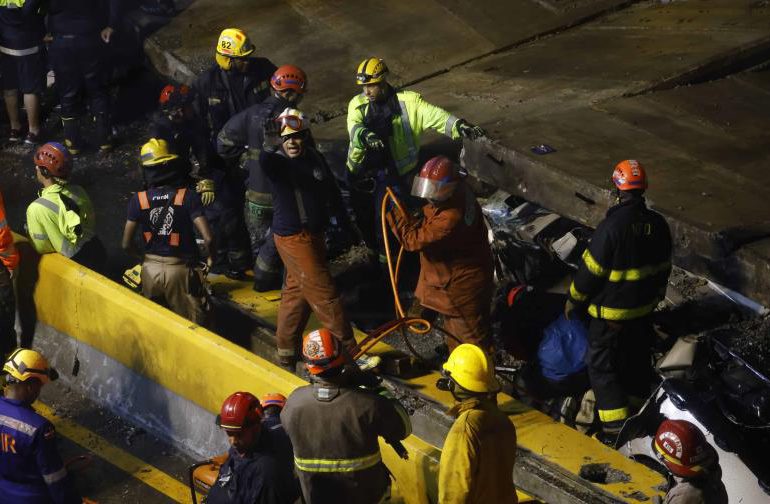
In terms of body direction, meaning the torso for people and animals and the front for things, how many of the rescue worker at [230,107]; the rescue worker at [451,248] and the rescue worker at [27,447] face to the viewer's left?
1

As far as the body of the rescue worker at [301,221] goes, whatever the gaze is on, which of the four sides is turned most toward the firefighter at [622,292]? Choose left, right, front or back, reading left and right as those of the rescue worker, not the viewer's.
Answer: left

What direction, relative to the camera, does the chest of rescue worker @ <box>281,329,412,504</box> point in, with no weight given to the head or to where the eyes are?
away from the camera

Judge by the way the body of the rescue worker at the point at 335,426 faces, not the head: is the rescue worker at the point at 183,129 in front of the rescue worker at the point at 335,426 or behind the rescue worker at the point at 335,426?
in front

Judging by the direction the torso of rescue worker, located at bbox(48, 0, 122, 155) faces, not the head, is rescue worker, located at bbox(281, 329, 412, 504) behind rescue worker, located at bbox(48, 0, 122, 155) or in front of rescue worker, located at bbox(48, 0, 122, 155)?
in front

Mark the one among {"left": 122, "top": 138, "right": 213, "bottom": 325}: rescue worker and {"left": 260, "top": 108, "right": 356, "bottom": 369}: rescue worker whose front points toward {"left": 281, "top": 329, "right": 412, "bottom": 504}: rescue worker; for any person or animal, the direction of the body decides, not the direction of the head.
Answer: {"left": 260, "top": 108, "right": 356, "bottom": 369}: rescue worker

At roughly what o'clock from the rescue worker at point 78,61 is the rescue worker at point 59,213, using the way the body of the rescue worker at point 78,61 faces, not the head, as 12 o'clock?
the rescue worker at point 59,213 is roughly at 12 o'clock from the rescue worker at point 78,61.

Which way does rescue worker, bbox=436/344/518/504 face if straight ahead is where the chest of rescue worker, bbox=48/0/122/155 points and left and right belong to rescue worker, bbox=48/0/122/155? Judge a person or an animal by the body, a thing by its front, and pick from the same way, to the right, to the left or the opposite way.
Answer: the opposite way

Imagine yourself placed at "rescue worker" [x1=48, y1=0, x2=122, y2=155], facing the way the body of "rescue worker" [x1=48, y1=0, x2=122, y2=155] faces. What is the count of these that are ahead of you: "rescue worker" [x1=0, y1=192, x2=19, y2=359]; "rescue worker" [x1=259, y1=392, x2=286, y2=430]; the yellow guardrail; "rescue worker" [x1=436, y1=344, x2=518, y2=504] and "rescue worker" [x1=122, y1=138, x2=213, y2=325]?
5

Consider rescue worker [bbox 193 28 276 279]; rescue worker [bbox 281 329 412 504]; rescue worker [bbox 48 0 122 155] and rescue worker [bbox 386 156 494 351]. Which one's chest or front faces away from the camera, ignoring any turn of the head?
rescue worker [bbox 281 329 412 504]

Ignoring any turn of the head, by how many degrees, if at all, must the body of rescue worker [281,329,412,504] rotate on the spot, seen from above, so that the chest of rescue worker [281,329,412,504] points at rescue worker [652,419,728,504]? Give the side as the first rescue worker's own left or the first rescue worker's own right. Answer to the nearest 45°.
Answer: approximately 90° to the first rescue worker's own right

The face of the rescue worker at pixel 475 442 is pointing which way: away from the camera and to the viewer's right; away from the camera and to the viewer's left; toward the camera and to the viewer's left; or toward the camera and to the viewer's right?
away from the camera and to the viewer's left

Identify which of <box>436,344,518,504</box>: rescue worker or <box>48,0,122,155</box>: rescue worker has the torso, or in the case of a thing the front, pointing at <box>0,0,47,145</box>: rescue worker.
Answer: <box>436,344,518,504</box>: rescue worker

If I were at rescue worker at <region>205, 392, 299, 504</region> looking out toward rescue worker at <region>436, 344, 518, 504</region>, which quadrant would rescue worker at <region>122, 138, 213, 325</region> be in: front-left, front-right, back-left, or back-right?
back-left

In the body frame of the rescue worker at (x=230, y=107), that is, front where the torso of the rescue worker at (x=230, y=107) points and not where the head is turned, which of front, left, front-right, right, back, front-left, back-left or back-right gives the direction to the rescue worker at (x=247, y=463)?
front-right
